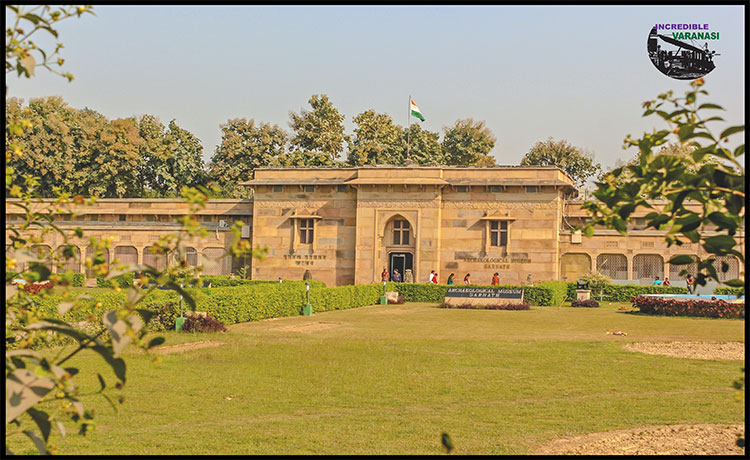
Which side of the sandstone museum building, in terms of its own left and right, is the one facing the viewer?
front

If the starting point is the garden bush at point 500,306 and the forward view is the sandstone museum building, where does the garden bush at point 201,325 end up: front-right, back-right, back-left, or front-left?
back-left

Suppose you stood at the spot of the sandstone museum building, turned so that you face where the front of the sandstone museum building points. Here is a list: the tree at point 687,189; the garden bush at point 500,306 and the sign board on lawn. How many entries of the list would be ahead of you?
3

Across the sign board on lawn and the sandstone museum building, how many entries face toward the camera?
2

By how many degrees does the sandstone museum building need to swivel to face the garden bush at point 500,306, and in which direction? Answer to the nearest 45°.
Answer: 0° — it already faces it

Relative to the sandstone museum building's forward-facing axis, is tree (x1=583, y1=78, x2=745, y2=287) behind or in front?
in front

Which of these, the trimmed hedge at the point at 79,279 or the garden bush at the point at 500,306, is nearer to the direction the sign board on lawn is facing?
the garden bush

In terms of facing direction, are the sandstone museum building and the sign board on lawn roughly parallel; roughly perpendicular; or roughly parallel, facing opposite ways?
roughly parallel

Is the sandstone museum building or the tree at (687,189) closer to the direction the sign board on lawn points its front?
the tree

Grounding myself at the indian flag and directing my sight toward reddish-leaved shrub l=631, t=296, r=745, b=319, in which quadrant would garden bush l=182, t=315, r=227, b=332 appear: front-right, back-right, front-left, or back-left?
front-right

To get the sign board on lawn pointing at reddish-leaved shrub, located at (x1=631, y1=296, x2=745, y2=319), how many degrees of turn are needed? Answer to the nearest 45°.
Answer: approximately 90° to its left

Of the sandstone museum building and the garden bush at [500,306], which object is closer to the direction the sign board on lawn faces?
the garden bush

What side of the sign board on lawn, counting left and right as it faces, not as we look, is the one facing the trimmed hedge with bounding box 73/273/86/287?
right

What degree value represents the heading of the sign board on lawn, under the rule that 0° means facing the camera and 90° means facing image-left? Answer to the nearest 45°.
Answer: approximately 0°
